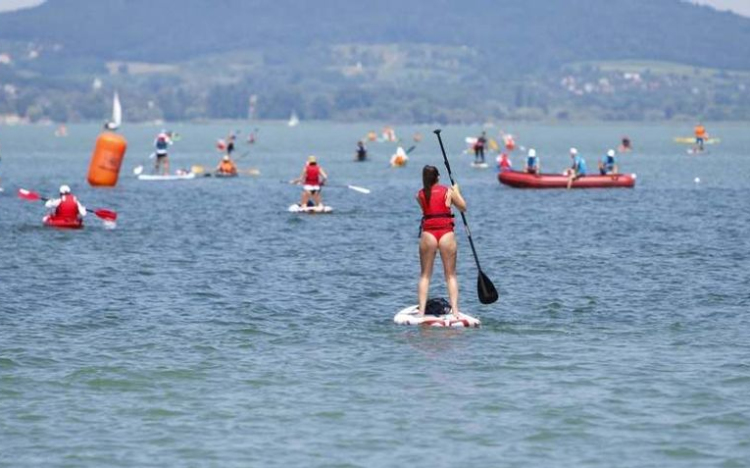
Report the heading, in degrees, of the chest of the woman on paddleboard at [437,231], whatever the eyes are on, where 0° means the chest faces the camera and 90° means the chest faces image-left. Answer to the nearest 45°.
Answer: approximately 180°

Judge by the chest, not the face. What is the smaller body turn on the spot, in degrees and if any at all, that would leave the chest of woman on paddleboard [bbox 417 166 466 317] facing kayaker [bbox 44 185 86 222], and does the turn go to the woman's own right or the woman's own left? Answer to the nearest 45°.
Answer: approximately 45° to the woman's own left
